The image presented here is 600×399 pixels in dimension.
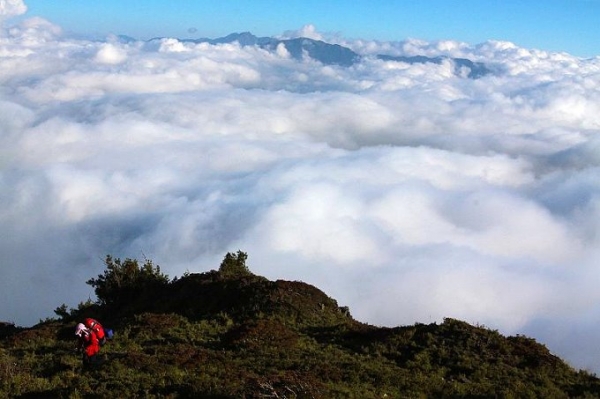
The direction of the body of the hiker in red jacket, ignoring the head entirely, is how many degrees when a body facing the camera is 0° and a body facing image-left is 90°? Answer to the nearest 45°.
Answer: approximately 45°

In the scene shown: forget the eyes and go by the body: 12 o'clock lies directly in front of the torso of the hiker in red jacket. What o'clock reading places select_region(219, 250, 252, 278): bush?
The bush is roughly at 5 o'clock from the hiker in red jacket.

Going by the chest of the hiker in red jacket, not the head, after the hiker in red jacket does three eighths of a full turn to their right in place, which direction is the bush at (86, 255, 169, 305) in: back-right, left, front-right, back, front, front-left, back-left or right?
front
